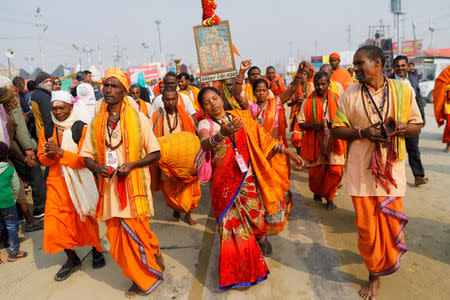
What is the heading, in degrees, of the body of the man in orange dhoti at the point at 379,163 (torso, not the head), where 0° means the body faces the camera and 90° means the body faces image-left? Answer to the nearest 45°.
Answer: approximately 0°

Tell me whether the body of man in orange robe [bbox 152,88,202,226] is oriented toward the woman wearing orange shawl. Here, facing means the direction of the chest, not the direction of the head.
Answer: no

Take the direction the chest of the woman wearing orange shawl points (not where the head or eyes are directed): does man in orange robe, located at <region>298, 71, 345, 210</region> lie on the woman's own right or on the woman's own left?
on the woman's own left

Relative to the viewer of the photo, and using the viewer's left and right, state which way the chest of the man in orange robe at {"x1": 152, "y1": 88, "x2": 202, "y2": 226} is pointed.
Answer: facing the viewer

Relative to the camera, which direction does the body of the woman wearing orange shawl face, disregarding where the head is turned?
toward the camera

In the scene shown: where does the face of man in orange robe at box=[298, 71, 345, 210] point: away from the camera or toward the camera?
toward the camera

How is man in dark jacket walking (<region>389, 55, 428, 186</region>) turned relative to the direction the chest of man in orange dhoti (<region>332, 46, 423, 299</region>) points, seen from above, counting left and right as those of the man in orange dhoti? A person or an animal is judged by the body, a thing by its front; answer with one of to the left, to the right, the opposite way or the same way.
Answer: the same way

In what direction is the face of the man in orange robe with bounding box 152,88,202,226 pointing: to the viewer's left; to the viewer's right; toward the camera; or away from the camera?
toward the camera

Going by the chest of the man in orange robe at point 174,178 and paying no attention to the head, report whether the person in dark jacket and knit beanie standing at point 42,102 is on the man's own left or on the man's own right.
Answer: on the man's own right

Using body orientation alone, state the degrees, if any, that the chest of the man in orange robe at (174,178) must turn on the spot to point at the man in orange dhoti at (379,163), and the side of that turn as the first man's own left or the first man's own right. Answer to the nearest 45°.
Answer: approximately 45° to the first man's own left

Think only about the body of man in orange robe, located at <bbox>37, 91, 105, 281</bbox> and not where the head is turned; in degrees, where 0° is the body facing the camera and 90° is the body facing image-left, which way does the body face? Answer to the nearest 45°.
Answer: approximately 45°

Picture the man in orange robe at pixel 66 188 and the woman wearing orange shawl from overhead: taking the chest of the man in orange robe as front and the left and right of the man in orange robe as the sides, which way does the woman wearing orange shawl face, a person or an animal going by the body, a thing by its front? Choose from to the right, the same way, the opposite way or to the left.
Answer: the same way

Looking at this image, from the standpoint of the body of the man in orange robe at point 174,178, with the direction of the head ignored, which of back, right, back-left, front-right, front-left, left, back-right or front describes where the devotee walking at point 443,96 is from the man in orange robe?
left

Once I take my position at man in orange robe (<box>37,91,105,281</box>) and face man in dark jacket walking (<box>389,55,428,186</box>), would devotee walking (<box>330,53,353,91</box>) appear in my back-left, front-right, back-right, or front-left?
front-left

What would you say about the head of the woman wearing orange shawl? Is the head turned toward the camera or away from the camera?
toward the camera

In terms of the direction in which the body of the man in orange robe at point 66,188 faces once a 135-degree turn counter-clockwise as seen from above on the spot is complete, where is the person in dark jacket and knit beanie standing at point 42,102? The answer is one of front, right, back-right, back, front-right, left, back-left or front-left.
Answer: left

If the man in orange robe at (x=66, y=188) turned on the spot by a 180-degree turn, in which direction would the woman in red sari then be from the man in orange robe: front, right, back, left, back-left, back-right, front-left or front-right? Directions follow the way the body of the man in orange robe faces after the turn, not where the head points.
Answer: right

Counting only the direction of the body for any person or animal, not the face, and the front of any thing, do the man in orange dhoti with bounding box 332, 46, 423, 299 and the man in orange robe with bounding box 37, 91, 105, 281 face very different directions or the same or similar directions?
same or similar directions

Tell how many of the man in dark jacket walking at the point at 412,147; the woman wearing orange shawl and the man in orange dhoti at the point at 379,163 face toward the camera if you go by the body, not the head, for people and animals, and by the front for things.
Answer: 3
